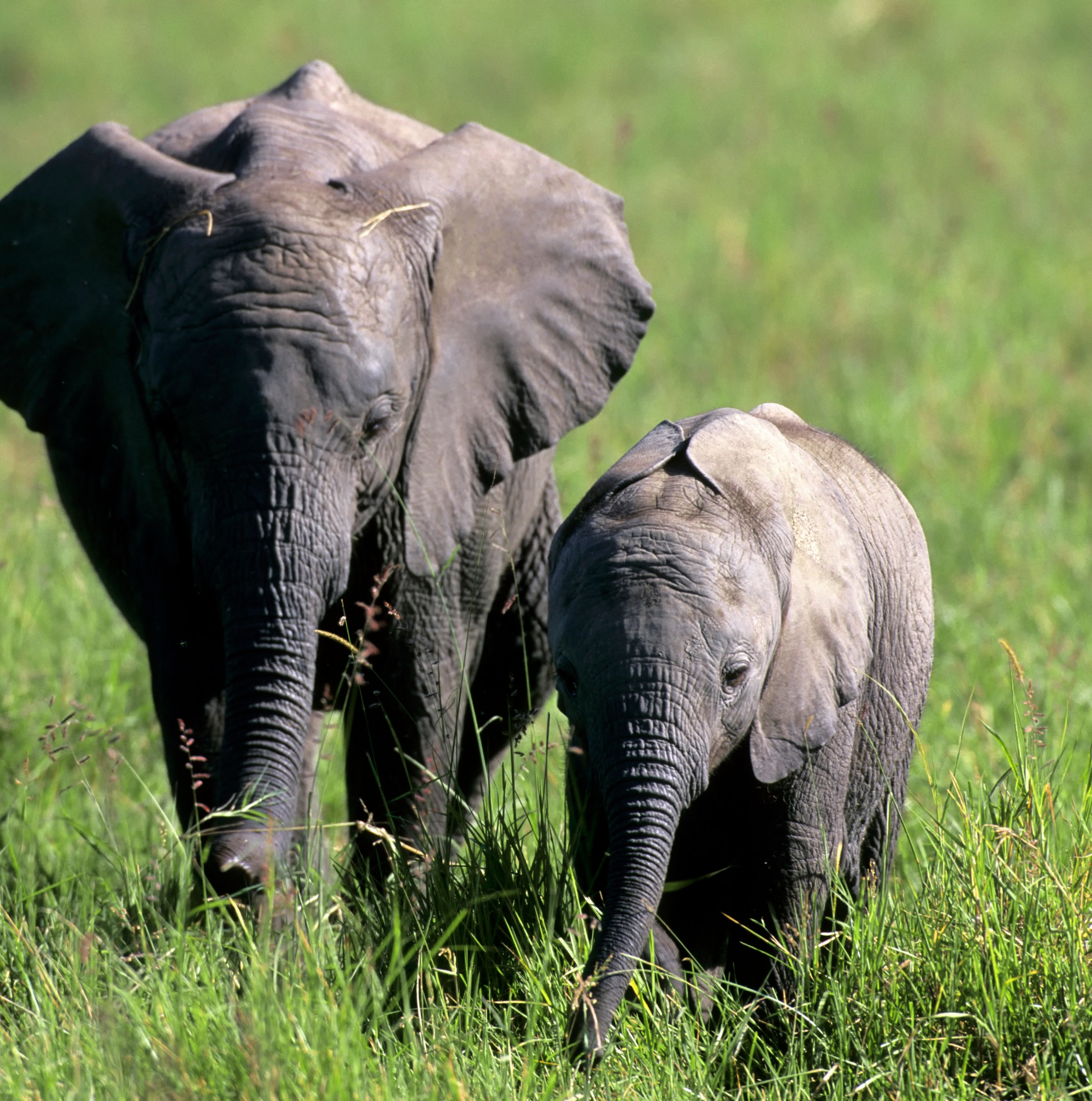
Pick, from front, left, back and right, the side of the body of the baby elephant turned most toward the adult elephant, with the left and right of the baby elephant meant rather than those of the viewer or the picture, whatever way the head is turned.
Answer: right

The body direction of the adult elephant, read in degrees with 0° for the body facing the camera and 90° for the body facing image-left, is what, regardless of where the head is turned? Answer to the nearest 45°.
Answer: approximately 0°

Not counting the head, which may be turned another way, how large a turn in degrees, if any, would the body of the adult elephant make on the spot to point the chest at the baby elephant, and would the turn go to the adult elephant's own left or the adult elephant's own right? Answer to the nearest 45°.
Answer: approximately 45° to the adult elephant's own left

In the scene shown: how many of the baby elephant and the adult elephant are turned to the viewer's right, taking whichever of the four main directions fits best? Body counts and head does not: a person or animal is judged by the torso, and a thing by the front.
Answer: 0

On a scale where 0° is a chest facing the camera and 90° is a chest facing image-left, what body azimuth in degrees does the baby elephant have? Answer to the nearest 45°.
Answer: approximately 45°
